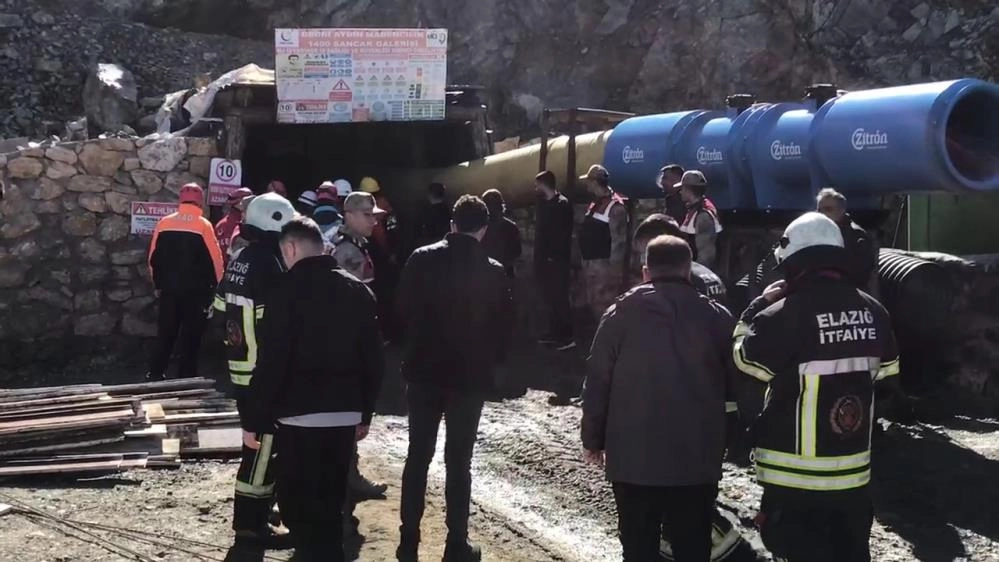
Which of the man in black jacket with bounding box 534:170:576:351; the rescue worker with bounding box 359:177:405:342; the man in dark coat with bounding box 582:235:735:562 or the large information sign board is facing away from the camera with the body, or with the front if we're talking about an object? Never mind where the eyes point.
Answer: the man in dark coat

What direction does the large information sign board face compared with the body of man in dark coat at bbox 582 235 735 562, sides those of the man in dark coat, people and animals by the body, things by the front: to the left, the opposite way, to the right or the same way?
the opposite way

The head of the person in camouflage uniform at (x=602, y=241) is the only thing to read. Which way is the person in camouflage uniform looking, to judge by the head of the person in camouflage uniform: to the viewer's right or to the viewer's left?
to the viewer's left

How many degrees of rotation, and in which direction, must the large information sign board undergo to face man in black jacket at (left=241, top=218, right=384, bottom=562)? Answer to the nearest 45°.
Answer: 0° — it already faces them

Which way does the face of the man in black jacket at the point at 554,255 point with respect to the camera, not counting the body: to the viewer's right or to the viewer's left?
to the viewer's left

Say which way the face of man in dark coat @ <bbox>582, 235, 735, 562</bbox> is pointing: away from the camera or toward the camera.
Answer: away from the camera

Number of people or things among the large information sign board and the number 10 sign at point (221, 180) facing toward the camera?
2

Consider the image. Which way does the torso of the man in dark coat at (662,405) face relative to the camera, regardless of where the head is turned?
away from the camera

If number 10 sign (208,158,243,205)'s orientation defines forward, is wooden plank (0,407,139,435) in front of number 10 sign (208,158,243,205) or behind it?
in front

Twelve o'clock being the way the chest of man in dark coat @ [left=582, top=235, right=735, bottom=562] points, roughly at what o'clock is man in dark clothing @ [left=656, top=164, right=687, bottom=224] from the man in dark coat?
The man in dark clothing is roughly at 12 o'clock from the man in dark coat.
